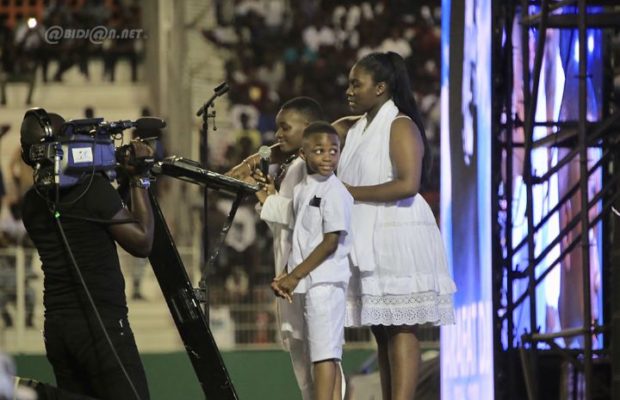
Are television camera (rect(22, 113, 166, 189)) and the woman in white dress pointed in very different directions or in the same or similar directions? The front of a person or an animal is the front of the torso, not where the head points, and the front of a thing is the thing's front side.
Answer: very different directions

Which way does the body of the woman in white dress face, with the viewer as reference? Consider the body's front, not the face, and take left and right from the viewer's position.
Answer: facing to the left of the viewer

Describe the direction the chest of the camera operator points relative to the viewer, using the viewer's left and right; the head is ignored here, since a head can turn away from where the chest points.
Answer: facing away from the viewer and to the right of the viewer

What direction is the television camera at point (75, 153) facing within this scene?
to the viewer's right

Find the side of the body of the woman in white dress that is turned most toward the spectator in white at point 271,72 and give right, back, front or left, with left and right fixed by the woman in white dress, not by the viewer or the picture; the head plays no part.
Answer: right

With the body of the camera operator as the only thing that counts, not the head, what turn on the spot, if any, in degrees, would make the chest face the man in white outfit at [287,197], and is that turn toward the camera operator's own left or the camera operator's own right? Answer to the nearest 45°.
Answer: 0° — they already face them

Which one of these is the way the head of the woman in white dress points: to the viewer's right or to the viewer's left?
to the viewer's left

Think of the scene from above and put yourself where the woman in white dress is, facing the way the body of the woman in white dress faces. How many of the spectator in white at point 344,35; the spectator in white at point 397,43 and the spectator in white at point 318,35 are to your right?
3

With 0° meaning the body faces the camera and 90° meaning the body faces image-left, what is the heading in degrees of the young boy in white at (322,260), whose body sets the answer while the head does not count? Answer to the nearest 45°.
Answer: approximately 45°

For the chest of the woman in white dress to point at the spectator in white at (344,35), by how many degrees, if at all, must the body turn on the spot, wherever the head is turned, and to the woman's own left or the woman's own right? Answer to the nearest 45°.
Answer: approximately 90° to the woman's own right

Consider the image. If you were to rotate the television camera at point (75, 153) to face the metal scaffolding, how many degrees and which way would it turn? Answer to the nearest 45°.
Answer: approximately 45° to its left
